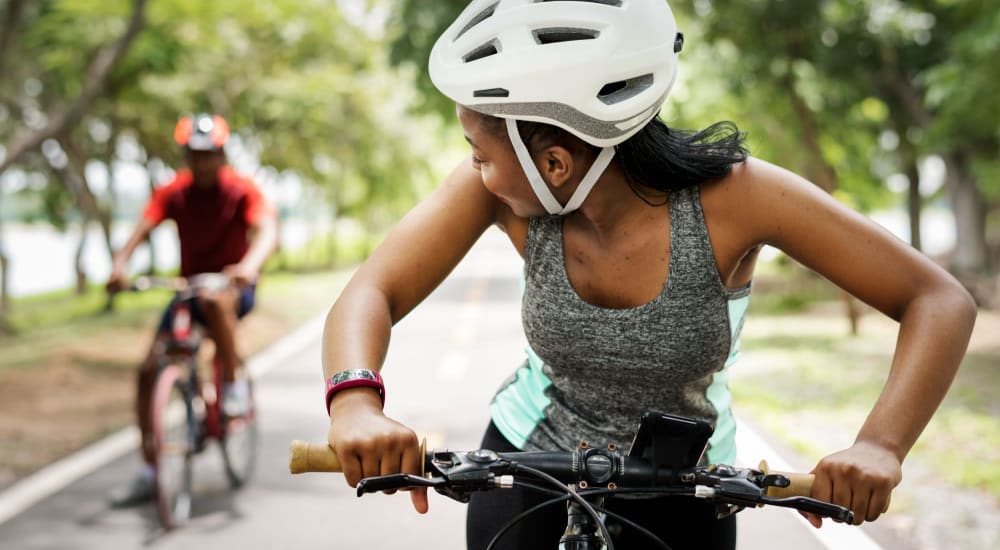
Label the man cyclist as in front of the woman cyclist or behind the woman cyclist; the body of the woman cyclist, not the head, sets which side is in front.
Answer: behind

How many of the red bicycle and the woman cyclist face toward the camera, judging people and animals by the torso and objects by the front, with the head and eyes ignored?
2

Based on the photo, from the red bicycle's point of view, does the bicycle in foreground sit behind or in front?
in front

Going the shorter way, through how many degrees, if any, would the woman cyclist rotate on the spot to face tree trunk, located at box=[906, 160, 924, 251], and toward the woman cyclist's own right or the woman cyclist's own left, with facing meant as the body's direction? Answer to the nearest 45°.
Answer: approximately 180°

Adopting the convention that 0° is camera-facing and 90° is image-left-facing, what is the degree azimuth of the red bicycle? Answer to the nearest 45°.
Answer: approximately 0°

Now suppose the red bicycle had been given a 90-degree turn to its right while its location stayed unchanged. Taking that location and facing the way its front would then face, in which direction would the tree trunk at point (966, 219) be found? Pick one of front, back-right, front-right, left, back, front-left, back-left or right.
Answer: back-right

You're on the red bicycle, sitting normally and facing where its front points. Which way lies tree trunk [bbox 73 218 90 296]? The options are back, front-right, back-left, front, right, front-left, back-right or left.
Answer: back

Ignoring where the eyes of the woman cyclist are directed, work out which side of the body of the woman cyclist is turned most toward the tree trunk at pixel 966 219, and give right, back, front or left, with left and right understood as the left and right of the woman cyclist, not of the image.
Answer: back

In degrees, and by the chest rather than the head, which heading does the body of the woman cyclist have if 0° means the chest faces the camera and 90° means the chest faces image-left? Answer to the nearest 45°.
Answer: approximately 0°

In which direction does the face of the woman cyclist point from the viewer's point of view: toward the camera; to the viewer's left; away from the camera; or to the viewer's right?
to the viewer's left

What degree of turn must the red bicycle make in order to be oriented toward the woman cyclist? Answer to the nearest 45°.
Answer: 0° — it already faces them
